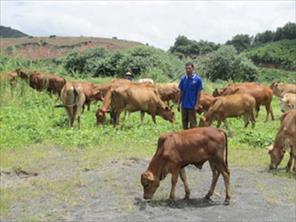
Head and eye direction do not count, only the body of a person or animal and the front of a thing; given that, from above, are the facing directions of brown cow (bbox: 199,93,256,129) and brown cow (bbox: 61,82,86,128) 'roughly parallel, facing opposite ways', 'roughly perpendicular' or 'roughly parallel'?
roughly perpendicular

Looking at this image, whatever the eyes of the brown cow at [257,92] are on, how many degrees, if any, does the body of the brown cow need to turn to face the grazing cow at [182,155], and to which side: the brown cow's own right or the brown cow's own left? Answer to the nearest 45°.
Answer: approximately 90° to the brown cow's own left

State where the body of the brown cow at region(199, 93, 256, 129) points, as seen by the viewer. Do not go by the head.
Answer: to the viewer's left

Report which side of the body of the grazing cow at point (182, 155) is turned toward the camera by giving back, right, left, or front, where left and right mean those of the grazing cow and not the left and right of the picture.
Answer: left

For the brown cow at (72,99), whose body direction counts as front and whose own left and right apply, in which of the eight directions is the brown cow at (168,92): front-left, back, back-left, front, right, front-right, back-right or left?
front-right

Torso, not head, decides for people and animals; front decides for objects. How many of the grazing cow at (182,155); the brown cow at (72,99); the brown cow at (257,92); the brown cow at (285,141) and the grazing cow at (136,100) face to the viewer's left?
3

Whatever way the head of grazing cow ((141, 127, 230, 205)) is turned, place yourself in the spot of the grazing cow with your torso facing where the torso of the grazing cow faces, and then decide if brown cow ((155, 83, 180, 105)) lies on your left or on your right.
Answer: on your right

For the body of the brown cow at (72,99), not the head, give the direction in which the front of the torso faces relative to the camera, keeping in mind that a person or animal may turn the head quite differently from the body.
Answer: away from the camera
